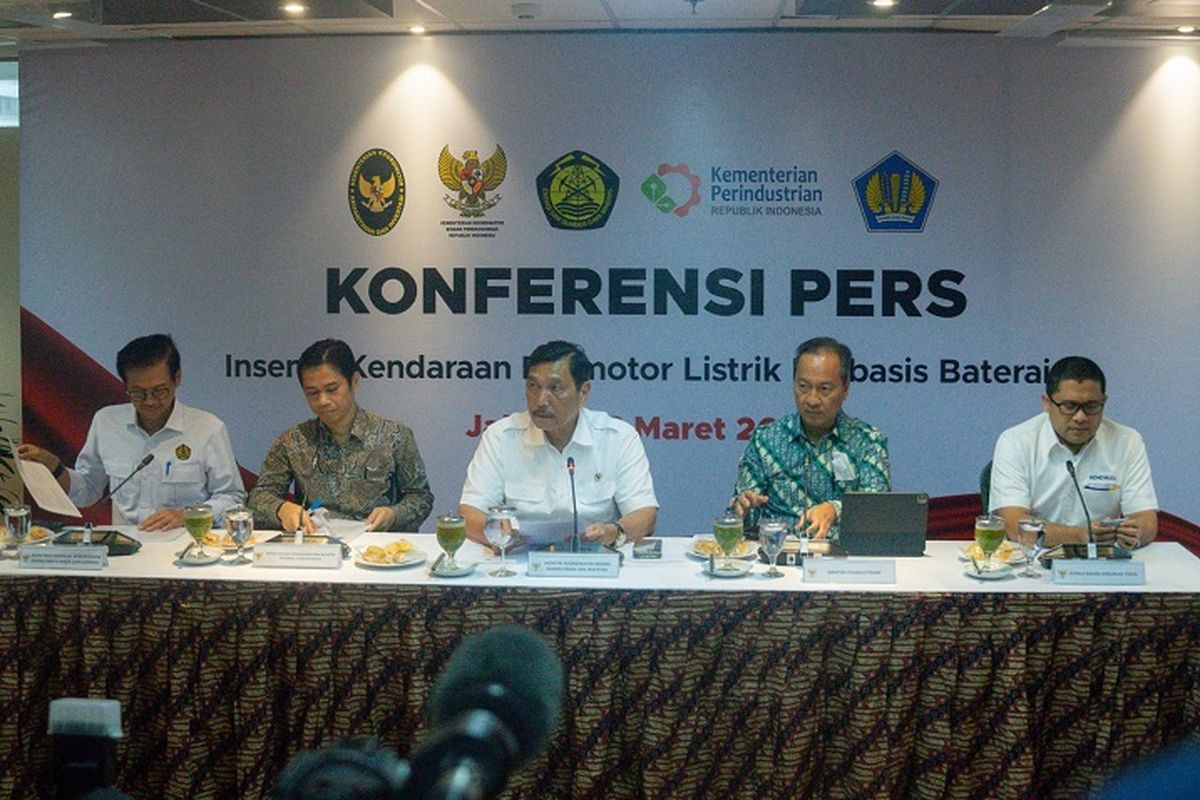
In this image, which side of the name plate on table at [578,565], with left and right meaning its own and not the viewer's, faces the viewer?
front

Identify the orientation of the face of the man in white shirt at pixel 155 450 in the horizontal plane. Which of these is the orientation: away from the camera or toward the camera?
toward the camera

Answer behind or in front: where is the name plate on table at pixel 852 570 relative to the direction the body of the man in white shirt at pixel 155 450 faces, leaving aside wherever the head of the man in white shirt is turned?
in front

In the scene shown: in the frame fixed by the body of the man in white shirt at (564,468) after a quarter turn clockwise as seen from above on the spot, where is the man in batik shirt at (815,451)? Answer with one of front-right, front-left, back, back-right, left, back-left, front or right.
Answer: back

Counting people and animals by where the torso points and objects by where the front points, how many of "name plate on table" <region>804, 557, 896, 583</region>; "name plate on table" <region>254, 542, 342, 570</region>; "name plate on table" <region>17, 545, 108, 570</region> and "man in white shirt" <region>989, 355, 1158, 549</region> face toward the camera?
4

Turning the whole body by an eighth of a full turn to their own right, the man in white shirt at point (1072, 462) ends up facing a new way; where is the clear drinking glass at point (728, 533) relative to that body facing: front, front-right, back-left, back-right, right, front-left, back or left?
front

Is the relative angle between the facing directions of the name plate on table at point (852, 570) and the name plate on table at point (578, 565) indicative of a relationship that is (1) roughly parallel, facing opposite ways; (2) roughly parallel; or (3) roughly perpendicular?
roughly parallel

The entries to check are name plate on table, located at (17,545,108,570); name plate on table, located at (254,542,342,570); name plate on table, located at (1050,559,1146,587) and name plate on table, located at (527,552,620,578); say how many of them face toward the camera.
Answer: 4

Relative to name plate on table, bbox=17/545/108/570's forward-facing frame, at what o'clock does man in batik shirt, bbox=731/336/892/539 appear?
The man in batik shirt is roughly at 9 o'clock from the name plate on table.

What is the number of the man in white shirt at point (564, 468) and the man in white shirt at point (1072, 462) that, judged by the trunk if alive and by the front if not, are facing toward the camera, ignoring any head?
2

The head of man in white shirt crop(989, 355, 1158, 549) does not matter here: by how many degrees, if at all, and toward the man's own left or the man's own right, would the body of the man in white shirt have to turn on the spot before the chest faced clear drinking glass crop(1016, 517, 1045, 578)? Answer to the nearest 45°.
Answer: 0° — they already face it

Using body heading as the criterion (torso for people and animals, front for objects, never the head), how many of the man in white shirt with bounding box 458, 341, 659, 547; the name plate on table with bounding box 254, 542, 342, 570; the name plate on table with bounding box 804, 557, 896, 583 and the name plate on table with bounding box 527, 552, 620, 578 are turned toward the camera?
4

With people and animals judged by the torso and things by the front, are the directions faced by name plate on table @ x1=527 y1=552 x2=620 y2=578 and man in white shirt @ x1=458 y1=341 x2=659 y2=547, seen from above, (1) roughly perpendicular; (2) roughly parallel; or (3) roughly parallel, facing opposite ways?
roughly parallel

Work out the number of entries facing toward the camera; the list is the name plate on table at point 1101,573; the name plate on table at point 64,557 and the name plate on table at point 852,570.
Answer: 3

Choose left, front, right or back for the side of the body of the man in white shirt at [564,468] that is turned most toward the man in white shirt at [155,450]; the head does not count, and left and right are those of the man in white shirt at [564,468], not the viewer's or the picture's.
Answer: right

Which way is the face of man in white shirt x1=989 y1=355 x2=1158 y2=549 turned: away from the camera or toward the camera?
toward the camera

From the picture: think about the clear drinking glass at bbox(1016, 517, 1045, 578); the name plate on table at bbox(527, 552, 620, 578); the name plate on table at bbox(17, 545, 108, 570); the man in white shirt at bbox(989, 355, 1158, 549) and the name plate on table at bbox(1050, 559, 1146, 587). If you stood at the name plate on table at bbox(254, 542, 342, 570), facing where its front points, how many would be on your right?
1
